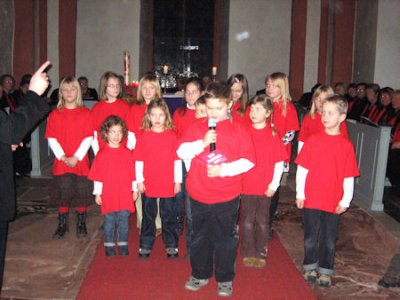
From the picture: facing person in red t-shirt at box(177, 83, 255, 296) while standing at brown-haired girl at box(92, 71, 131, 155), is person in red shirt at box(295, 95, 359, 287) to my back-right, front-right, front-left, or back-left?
front-left

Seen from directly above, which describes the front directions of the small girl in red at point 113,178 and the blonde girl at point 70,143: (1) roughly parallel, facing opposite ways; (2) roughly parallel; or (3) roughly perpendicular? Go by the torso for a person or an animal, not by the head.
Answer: roughly parallel

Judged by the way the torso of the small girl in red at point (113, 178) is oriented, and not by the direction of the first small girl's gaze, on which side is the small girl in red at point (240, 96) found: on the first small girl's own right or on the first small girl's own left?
on the first small girl's own left

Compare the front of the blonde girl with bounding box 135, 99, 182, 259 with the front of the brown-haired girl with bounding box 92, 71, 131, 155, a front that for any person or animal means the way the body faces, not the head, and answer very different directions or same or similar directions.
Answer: same or similar directions

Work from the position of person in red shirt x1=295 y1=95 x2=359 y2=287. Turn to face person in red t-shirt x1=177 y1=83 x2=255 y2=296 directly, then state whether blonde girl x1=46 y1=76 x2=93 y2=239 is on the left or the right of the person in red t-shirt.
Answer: right

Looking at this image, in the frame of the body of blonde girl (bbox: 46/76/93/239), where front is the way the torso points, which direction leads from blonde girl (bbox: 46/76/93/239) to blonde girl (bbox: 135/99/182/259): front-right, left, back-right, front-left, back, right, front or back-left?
front-left

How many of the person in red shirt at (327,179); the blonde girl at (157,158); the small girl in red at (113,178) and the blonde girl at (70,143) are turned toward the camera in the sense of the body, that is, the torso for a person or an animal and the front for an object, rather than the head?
4

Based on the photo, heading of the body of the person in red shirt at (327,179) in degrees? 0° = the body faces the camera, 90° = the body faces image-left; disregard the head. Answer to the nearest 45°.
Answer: approximately 0°

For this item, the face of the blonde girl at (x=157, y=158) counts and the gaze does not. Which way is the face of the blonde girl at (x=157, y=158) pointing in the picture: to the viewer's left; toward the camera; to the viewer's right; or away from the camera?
toward the camera

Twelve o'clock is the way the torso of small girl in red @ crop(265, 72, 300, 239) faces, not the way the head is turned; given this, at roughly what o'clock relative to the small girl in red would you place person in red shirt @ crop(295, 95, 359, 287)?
The person in red shirt is roughly at 10 o'clock from the small girl in red.

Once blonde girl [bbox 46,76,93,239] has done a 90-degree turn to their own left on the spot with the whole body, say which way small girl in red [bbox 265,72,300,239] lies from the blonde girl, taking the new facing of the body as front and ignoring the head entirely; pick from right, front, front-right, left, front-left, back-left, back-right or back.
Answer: front

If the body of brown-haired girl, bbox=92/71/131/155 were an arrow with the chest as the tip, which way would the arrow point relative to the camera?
toward the camera

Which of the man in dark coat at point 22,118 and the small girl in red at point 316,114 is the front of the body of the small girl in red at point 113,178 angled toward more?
the man in dark coat

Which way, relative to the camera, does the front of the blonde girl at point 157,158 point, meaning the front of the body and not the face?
toward the camera
